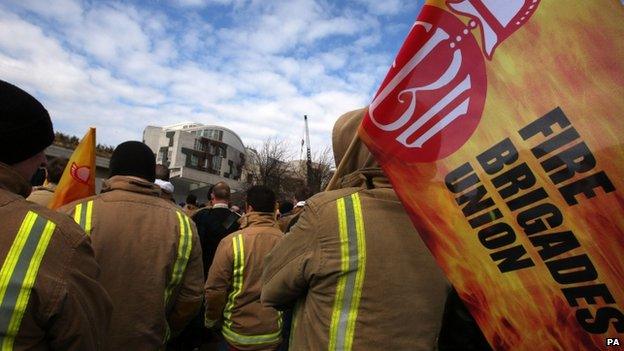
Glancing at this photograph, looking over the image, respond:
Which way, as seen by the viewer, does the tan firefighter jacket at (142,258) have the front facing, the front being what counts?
away from the camera

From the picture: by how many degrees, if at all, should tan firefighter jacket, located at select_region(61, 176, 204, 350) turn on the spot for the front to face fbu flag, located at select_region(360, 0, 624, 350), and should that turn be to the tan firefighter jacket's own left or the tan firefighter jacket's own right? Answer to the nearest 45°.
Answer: approximately 135° to the tan firefighter jacket's own right

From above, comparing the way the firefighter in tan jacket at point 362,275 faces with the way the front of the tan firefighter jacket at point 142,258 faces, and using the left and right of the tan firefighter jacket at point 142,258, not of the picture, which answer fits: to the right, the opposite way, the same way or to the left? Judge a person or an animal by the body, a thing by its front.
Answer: the same way

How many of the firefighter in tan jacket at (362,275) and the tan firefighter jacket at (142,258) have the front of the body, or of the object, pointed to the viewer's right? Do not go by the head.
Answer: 0

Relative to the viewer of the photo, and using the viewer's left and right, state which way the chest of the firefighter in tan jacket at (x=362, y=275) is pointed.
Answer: facing away from the viewer and to the left of the viewer

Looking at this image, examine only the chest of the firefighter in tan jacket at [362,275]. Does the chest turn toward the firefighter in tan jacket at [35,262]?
no

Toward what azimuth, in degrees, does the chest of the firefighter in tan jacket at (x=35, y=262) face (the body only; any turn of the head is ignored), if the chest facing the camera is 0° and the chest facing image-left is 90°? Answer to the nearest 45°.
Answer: approximately 225°

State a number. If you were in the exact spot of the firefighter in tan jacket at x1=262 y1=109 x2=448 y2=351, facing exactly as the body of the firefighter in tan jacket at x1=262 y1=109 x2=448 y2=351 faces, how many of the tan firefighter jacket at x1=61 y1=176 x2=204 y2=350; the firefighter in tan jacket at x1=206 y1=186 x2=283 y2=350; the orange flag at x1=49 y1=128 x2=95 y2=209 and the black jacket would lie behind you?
0

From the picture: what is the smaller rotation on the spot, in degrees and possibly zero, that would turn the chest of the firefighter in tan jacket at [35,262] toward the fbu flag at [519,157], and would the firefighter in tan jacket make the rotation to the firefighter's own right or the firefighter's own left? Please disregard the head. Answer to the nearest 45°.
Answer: approximately 90° to the firefighter's own right

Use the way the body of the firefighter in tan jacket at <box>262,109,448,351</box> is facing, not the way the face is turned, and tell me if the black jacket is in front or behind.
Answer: in front

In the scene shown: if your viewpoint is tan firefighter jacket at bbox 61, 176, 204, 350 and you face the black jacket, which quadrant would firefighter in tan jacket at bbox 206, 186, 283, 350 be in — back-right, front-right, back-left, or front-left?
front-right

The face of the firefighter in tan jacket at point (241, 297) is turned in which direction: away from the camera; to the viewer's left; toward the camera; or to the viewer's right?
away from the camera

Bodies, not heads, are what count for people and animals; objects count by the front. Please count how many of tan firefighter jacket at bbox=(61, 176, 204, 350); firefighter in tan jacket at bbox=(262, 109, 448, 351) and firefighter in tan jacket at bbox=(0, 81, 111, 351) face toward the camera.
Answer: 0
